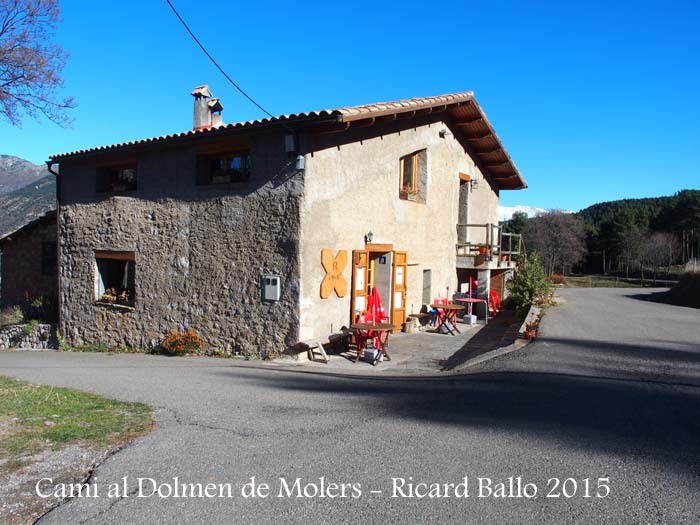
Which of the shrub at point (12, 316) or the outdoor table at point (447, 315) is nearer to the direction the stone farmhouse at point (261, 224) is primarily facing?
the outdoor table

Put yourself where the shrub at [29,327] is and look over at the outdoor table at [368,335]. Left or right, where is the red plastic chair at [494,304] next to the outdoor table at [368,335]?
left

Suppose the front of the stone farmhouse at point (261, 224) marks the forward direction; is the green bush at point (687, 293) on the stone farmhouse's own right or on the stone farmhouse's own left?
on the stone farmhouse's own left

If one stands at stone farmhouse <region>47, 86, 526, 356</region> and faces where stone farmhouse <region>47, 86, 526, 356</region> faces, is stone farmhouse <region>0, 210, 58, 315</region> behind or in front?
behind

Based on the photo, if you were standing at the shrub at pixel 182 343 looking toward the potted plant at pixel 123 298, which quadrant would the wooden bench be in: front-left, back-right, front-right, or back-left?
back-right

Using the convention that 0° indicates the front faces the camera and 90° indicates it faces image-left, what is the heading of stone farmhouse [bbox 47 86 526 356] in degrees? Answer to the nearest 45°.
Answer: approximately 315°

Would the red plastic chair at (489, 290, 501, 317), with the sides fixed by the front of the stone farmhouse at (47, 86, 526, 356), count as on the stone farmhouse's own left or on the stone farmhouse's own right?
on the stone farmhouse's own left

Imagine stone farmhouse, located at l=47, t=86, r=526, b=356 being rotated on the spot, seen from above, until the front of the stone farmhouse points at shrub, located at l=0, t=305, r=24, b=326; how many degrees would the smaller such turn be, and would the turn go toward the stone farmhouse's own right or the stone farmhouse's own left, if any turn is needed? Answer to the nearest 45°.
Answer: approximately 180°

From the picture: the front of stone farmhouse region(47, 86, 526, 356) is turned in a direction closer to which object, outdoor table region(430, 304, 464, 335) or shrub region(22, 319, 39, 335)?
the outdoor table

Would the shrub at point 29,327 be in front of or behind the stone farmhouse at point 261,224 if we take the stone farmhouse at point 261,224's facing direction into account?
behind
